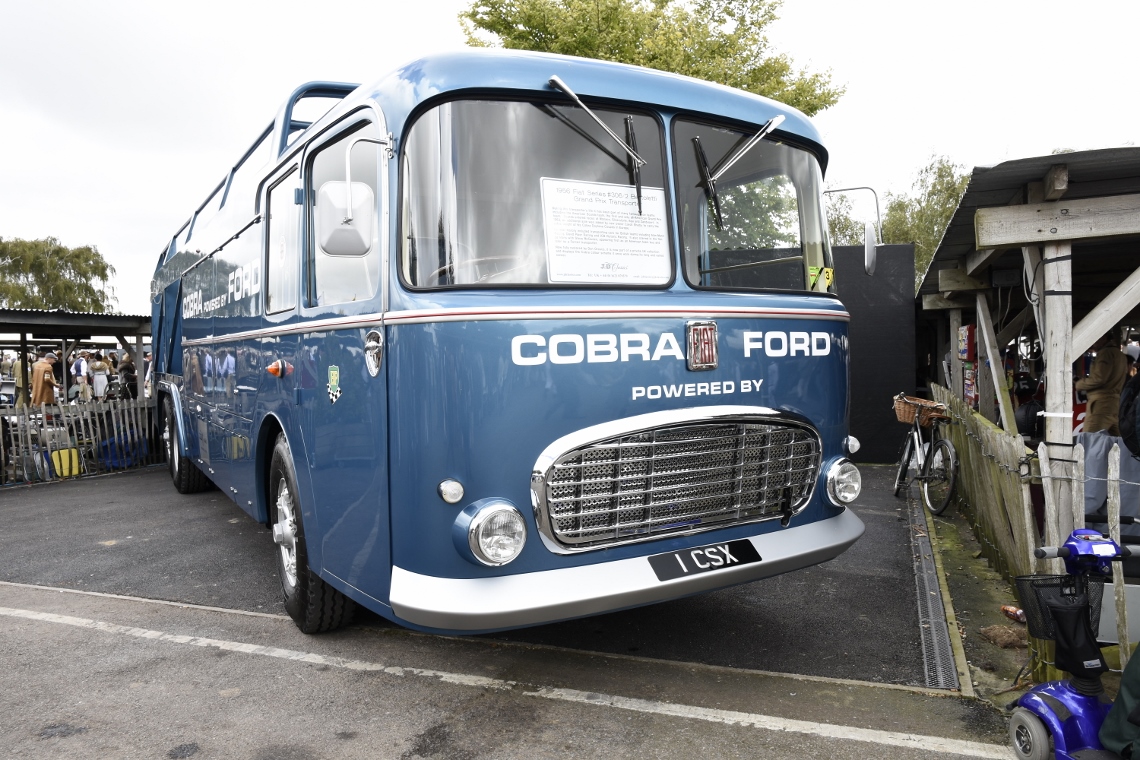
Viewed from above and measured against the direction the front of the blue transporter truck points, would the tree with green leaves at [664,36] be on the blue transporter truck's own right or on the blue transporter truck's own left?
on the blue transporter truck's own left

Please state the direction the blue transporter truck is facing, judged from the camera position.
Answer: facing the viewer and to the right of the viewer

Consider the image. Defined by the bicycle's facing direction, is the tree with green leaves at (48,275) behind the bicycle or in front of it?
in front

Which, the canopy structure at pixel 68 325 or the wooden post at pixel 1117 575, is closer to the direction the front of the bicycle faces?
the canopy structure

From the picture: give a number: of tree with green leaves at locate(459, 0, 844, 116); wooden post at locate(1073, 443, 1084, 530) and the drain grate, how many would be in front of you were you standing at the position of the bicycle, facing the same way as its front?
1

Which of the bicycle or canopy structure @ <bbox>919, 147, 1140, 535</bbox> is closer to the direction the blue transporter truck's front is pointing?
the canopy structure

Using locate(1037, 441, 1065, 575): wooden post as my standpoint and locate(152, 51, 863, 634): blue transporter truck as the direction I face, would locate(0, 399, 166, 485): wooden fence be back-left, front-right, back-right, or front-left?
front-right

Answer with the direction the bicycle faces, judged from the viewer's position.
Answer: facing away from the viewer and to the left of the viewer

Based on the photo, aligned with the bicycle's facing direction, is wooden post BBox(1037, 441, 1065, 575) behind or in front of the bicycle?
behind

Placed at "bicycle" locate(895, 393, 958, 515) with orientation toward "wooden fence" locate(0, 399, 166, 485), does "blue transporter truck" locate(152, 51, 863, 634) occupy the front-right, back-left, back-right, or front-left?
front-left

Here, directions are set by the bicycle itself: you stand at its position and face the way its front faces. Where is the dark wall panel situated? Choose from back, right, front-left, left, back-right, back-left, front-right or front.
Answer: front-right

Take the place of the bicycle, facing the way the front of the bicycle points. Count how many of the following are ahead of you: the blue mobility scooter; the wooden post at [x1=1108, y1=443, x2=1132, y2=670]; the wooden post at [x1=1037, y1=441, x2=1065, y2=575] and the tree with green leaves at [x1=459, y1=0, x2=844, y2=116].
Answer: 1

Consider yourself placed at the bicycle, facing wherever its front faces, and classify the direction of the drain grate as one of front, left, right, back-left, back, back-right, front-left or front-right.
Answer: back-left

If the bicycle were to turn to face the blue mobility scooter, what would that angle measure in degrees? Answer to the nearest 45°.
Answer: approximately 135° to its left

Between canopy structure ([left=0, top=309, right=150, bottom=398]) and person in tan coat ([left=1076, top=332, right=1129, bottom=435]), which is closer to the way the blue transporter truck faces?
the person in tan coat

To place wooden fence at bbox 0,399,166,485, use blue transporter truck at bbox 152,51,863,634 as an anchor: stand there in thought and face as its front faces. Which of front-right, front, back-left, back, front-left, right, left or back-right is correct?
back

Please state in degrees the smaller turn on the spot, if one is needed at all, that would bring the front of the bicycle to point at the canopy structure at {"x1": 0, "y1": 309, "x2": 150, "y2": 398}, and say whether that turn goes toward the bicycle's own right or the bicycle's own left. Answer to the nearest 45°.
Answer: approximately 45° to the bicycle's own left

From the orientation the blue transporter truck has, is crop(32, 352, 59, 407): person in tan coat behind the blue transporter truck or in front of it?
behind

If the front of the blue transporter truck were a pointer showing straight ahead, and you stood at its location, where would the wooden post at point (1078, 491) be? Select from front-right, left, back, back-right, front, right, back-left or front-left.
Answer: front-left
